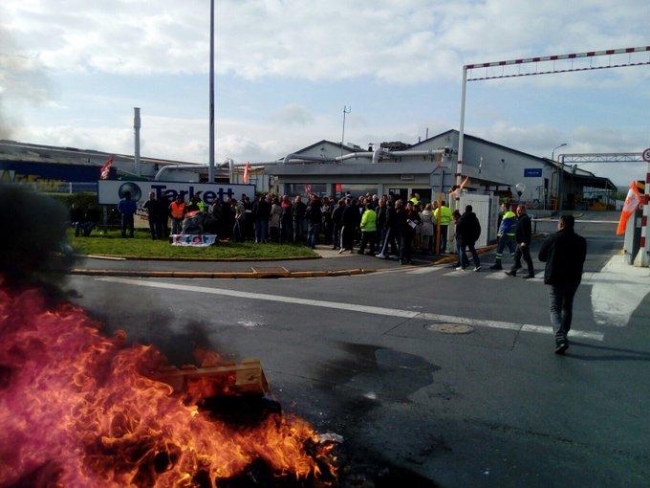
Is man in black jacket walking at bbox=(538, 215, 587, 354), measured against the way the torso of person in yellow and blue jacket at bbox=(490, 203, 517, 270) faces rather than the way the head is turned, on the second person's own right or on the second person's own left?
on the second person's own left

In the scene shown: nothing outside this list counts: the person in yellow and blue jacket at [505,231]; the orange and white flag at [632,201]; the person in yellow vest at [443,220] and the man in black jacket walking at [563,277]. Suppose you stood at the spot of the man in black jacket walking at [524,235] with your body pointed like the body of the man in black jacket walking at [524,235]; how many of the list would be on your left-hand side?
1

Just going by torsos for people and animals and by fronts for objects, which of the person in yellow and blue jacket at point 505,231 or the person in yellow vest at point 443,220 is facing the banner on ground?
the person in yellow and blue jacket at point 505,231

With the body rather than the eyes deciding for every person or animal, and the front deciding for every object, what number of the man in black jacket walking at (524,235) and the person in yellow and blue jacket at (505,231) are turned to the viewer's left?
2

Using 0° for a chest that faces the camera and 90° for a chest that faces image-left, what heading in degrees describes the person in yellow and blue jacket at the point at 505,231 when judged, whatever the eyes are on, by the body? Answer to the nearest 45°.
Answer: approximately 90°

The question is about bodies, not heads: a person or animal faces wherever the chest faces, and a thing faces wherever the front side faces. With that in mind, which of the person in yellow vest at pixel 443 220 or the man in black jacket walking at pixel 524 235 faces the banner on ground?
the man in black jacket walking

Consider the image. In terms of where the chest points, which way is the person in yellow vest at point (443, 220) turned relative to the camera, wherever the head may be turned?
away from the camera

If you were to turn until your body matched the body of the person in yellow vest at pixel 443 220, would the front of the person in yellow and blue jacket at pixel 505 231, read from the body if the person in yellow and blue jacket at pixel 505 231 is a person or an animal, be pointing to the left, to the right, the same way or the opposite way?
to the left

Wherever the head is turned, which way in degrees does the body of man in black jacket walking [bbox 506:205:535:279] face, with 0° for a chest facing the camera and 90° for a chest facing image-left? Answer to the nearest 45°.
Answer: approximately 90°

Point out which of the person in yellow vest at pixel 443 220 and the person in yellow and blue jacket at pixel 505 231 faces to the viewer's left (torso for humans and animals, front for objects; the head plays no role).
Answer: the person in yellow and blue jacket at pixel 505 231

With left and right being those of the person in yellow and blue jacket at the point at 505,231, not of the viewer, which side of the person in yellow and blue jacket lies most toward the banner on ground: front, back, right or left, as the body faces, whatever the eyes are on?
front
